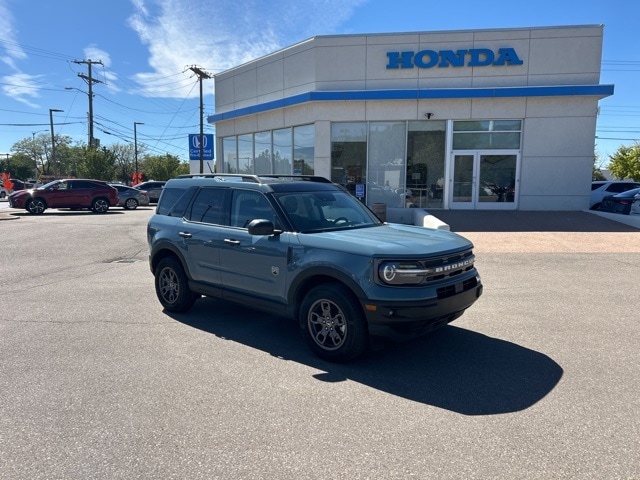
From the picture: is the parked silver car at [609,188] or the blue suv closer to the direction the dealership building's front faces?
the blue suv

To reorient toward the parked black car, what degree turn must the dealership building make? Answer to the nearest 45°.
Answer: approximately 90° to its left

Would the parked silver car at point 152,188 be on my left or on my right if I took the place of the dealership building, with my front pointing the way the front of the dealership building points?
on my right

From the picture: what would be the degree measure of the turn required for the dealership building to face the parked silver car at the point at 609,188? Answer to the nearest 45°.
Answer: approximately 135° to its left

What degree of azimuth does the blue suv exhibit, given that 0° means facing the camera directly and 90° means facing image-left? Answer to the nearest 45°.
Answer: approximately 315°

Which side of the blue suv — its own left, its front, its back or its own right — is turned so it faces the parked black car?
left

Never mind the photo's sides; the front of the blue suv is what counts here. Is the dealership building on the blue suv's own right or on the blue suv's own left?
on the blue suv's own left

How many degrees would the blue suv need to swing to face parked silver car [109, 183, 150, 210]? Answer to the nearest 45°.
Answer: approximately 180°

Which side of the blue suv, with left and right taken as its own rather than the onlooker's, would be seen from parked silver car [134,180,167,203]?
back
